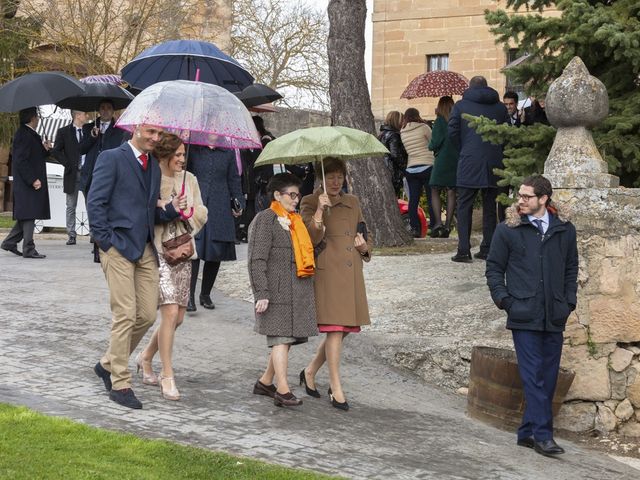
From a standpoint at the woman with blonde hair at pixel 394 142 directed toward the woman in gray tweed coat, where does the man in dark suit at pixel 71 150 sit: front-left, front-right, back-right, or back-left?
front-right

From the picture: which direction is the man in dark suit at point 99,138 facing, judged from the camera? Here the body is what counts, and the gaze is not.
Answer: toward the camera

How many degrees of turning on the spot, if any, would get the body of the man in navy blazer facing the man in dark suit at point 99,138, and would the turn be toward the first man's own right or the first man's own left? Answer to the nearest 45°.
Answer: approximately 135° to the first man's own left

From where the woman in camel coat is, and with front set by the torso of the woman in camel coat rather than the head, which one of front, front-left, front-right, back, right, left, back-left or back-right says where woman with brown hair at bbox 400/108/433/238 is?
back-left

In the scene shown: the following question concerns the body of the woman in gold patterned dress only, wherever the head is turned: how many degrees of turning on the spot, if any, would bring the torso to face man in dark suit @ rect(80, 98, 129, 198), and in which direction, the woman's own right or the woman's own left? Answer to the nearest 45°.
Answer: approximately 135° to the woman's own left

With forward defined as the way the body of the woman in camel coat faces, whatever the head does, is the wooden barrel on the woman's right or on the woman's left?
on the woman's left

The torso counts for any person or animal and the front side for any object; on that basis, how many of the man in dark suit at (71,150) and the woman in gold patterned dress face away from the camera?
0

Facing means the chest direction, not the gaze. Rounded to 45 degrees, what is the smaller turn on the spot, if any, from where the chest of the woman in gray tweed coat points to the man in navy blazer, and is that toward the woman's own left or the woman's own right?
approximately 90° to the woman's own right

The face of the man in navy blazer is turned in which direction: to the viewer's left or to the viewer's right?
to the viewer's right

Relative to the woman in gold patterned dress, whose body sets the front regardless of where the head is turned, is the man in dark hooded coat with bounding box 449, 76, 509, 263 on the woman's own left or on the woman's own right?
on the woman's own left
